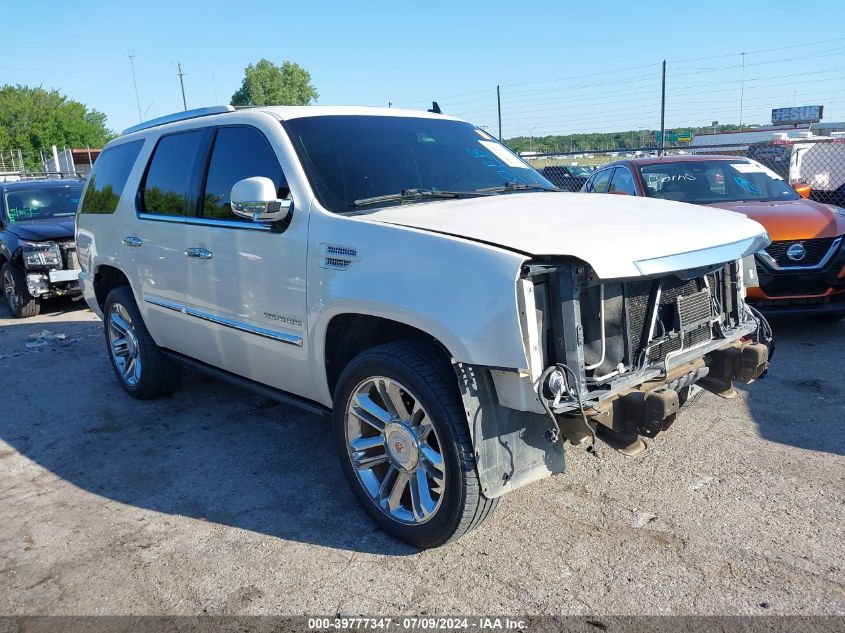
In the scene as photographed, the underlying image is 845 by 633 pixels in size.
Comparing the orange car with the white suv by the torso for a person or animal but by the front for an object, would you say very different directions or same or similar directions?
same or similar directions

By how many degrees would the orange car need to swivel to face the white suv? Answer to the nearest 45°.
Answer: approximately 90° to its right

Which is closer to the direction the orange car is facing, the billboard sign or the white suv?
the white suv

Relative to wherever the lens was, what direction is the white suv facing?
facing the viewer and to the right of the viewer

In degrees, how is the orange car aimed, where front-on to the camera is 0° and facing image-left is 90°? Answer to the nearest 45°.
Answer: approximately 315°

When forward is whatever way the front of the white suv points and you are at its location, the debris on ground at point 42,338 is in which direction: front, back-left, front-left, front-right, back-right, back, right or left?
back

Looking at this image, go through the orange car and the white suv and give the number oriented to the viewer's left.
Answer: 0

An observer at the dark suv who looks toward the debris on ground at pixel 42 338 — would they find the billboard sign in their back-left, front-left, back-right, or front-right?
back-left

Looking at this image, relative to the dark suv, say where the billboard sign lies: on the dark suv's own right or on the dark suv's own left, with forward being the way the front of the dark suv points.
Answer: on the dark suv's own left

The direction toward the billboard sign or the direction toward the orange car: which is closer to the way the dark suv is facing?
the orange car

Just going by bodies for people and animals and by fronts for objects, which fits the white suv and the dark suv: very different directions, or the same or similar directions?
same or similar directions

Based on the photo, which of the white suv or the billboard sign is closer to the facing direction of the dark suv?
the white suv

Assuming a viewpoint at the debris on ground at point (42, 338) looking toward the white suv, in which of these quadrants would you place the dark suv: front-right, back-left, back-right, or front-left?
back-left

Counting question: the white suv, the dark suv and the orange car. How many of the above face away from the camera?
0

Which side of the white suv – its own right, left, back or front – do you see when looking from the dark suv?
back

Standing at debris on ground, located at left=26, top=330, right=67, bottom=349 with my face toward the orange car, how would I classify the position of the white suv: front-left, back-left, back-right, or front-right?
front-right
